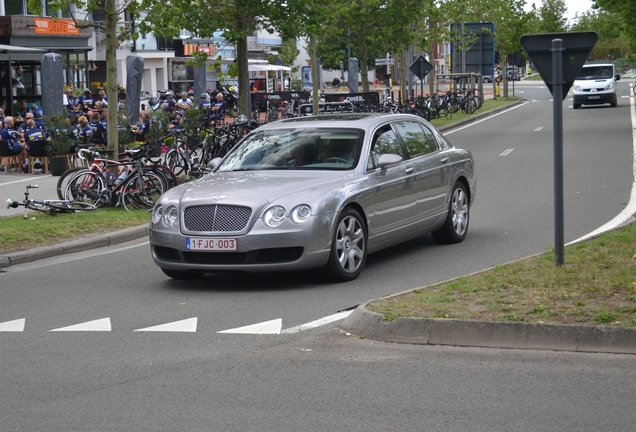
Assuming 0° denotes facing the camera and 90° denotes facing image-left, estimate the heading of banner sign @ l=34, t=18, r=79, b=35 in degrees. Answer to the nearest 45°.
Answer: approximately 0°

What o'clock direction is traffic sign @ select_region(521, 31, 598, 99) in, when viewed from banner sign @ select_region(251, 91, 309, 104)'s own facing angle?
The traffic sign is roughly at 12 o'clock from the banner sign.

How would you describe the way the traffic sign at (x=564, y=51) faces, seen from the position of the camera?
facing away from the viewer

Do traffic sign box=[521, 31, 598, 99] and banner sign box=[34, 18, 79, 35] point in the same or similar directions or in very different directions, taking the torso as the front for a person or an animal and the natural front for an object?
very different directions

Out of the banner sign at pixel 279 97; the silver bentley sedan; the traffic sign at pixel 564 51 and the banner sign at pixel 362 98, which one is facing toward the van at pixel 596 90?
the traffic sign

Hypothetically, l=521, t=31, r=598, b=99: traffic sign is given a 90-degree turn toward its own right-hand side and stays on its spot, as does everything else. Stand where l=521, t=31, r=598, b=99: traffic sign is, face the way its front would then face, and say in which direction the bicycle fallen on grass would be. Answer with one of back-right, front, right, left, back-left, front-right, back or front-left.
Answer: back-left

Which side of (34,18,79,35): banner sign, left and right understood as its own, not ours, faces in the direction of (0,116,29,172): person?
front

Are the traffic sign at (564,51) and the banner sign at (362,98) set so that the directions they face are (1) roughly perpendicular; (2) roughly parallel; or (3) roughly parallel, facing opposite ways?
roughly parallel, facing opposite ways

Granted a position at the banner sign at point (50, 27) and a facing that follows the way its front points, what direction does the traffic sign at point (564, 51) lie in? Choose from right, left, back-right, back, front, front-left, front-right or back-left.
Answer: front

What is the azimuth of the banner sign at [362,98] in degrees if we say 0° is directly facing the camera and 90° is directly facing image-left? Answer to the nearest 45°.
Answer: approximately 0°

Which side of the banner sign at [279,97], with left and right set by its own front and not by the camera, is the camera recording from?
front

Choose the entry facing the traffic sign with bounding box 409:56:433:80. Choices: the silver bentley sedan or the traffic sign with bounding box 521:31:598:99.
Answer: the traffic sign with bounding box 521:31:598:99

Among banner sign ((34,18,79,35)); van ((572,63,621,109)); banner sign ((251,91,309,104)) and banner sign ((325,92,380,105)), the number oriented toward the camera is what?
4

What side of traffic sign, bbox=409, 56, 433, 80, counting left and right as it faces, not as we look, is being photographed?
back

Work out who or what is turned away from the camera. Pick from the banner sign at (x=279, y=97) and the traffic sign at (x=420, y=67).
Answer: the traffic sign
